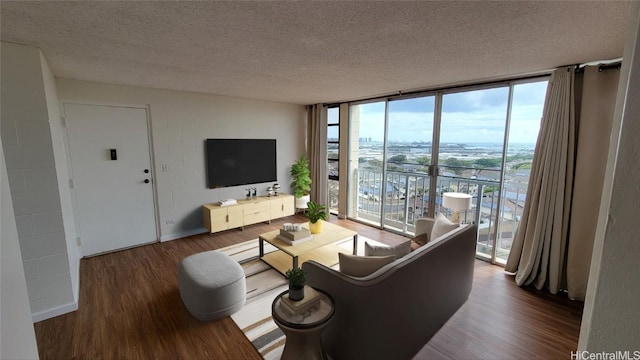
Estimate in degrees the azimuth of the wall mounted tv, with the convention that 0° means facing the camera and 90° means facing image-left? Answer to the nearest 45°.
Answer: approximately 315°

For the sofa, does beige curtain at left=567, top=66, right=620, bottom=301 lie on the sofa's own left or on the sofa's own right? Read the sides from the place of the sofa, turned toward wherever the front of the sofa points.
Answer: on the sofa's own right

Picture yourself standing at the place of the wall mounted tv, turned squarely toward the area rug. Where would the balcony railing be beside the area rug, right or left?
left

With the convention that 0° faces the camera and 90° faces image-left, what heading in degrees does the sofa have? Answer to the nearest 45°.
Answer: approximately 135°
